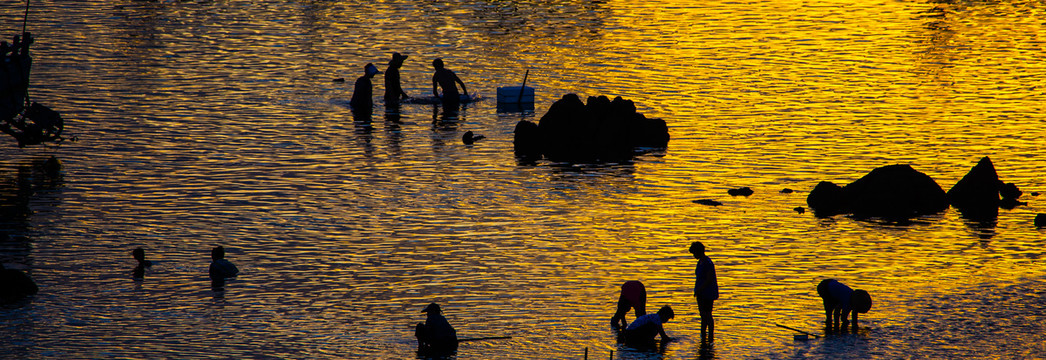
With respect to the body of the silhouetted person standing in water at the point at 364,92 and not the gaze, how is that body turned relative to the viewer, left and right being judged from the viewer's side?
facing to the right of the viewer

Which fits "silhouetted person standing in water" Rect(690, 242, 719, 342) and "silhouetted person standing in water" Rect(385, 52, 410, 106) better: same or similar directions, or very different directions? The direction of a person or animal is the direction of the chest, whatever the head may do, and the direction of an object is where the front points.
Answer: very different directions

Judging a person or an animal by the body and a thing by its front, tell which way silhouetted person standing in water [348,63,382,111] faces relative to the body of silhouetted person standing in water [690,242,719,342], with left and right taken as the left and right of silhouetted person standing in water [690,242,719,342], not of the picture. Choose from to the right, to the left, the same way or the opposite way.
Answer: the opposite way

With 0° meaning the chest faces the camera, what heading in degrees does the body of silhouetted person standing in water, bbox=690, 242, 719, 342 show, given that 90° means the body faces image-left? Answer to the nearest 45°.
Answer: approximately 90°

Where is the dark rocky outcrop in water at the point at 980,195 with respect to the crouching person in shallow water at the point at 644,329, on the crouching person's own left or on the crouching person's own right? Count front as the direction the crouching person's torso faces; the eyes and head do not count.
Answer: on the crouching person's own left

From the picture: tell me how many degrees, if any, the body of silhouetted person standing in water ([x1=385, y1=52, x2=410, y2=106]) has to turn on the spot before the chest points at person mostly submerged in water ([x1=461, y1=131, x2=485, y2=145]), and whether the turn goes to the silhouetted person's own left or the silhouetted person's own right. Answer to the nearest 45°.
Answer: approximately 90° to the silhouetted person's own right

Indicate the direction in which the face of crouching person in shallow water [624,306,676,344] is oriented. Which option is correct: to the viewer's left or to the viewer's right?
to the viewer's right

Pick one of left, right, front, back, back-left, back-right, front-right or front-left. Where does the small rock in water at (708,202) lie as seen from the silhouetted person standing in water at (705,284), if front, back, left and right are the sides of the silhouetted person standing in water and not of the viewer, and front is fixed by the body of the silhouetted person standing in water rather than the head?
right

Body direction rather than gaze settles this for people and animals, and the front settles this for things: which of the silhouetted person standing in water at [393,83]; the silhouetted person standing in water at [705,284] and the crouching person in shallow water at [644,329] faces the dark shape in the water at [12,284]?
the silhouetted person standing in water at [705,284]

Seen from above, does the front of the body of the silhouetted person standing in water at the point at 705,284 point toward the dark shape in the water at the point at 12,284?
yes

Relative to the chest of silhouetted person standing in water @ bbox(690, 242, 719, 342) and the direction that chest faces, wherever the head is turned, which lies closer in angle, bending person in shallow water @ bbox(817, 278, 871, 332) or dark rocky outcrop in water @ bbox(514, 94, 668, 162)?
the dark rocky outcrop in water

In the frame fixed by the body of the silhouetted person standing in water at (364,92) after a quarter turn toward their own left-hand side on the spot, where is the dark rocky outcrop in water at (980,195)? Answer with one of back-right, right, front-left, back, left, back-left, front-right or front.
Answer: back-right

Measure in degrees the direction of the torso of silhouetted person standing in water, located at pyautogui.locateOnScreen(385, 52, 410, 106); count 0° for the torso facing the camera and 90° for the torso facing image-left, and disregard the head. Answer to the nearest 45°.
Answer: approximately 270°

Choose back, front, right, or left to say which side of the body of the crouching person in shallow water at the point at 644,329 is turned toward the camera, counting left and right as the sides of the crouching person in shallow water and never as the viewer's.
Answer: right

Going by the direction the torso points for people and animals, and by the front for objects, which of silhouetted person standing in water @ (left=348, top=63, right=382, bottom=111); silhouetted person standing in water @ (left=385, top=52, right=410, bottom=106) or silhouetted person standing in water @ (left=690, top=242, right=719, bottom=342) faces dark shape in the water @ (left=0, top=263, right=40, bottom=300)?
silhouetted person standing in water @ (left=690, top=242, right=719, bottom=342)
